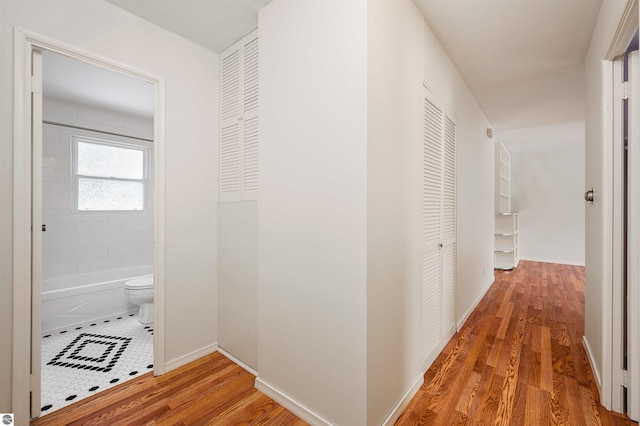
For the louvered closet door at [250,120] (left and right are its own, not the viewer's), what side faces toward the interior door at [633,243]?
left

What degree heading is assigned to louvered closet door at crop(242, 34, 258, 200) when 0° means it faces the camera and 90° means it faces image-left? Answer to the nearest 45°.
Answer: approximately 45°

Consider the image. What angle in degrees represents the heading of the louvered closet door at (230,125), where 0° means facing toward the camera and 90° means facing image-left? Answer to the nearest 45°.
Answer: approximately 45°

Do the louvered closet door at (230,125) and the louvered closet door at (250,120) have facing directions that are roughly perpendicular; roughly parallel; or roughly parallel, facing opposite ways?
roughly parallel

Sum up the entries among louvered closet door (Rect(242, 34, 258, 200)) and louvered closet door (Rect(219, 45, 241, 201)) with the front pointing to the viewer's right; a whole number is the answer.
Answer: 0

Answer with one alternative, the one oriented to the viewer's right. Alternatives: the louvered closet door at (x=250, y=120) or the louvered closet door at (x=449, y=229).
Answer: the louvered closet door at (x=449, y=229)

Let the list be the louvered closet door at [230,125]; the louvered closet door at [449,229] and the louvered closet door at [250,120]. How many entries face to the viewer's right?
1

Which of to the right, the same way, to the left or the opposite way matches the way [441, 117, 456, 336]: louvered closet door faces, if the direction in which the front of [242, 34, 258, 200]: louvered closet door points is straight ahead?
to the left

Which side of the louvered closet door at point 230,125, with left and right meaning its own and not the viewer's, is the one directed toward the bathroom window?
right

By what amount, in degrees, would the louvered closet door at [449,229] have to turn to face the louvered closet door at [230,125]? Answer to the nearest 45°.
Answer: approximately 135° to its right

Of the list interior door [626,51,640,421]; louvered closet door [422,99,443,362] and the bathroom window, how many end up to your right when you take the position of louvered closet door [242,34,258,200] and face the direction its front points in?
1

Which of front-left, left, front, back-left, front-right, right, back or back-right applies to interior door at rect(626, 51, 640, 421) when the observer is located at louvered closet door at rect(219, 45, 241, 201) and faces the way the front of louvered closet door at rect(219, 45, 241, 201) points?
left

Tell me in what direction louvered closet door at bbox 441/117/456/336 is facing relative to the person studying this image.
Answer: facing to the right of the viewer
